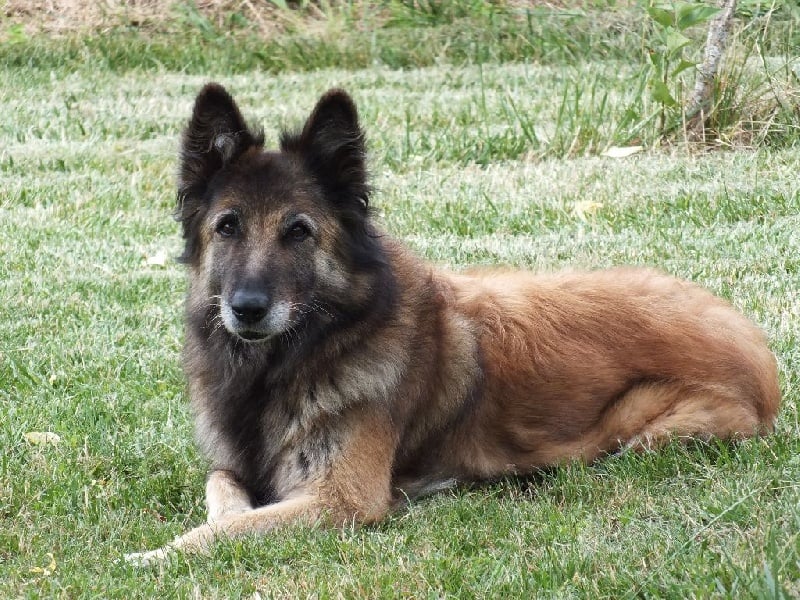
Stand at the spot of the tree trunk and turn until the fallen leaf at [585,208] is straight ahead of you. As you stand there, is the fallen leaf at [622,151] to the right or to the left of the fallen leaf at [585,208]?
right

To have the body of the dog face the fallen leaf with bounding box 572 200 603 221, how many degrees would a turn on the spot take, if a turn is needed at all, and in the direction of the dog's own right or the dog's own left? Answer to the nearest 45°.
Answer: approximately 135° to the dog's own right

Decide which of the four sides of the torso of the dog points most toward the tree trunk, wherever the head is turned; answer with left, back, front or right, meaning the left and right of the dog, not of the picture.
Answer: back

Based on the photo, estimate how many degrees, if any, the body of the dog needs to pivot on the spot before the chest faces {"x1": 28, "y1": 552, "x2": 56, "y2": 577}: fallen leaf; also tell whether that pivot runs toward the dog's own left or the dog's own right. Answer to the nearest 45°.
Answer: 0° — it already faces it

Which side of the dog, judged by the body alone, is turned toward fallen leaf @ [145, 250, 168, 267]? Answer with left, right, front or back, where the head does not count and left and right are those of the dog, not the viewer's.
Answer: right

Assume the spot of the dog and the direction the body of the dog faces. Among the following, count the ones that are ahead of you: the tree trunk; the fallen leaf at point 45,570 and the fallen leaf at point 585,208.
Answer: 1

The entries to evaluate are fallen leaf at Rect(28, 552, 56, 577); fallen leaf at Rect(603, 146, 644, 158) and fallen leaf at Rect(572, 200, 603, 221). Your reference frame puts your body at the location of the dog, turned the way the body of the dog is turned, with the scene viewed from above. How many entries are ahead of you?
1

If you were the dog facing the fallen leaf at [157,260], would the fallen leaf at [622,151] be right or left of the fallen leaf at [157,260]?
right

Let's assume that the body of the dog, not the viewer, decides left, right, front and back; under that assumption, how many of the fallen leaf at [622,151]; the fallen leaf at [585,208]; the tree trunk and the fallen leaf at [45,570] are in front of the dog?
1

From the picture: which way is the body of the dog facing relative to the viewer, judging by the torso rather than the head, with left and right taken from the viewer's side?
facing the viewer and to the left of the viewer

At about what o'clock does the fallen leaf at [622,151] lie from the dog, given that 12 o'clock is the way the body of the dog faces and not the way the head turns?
The fallen leaf is roughly at 5 o'clock from the dog.
